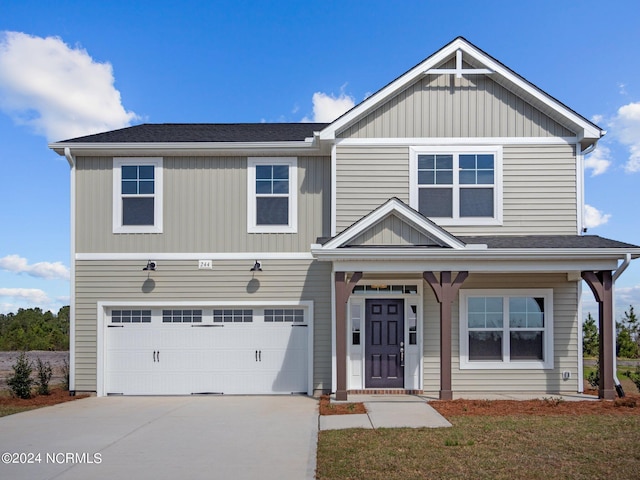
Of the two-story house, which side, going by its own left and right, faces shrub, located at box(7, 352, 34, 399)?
right

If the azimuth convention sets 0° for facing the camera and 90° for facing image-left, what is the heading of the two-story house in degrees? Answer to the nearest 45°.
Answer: approximately 0°
